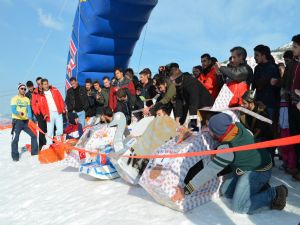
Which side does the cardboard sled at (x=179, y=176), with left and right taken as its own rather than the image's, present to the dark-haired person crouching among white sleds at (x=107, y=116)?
right

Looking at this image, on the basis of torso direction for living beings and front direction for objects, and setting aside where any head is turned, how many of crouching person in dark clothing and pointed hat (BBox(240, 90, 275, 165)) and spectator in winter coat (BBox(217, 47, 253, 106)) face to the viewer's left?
2

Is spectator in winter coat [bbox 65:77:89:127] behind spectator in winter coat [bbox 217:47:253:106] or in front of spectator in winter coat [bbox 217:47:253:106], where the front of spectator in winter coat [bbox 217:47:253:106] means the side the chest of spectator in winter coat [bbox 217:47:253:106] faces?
in front

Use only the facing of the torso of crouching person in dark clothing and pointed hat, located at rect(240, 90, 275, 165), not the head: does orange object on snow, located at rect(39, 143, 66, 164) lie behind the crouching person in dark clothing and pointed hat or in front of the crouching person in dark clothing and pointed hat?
in front

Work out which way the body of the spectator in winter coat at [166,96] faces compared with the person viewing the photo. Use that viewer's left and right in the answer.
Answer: facing the viewer and to the left of the viewer

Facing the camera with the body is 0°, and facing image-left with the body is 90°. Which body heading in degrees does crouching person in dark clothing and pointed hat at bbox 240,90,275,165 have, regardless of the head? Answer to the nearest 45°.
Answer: approximately 90°

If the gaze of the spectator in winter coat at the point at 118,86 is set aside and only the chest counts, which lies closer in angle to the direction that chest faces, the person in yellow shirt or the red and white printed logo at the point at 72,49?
the person in yellow shirt

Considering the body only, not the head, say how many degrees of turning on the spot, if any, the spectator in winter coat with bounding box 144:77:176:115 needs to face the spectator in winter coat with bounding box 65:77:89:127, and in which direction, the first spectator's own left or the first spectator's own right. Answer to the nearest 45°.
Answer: approximately 90° to the first spectator's own right

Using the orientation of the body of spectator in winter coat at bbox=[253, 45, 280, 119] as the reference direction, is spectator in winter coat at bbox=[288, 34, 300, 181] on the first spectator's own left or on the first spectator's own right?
on the first spectator's own left
